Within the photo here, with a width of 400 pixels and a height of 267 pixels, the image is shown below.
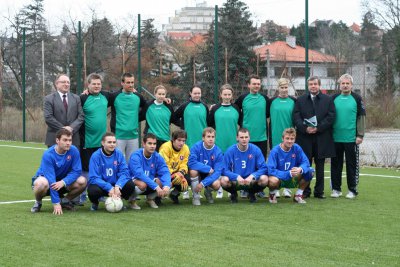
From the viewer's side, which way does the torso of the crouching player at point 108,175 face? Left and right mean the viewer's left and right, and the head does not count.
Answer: facing the viewer

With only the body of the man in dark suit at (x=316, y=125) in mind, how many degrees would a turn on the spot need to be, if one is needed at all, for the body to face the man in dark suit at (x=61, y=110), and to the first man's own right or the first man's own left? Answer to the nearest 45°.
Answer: approximately 90° to the first man's own right

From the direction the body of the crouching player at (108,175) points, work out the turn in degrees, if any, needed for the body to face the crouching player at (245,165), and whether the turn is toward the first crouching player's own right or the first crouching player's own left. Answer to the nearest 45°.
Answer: approximately 90° to the first crouching player's own left

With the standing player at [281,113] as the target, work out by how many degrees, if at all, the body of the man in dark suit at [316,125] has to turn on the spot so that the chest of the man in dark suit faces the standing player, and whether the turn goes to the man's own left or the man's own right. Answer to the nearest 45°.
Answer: approximately 90° to the man's own right

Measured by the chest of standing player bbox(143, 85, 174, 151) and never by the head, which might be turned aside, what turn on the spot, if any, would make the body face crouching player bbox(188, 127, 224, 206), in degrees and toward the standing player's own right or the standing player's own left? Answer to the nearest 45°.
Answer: approximately 45° to the standing player's own left

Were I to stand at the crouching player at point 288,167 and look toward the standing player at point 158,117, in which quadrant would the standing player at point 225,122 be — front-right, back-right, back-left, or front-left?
front-right

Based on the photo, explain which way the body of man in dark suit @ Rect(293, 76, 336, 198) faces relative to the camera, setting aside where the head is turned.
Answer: toward the camera

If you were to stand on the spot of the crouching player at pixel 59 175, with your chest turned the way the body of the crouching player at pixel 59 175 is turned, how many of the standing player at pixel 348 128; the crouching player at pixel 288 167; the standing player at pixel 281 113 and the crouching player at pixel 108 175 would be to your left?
4

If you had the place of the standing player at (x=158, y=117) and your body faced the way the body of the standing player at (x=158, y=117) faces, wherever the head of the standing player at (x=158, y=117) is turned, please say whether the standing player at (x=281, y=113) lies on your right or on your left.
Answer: on your left

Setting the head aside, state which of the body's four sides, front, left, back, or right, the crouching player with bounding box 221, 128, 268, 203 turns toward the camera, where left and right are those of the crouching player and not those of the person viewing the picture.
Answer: front

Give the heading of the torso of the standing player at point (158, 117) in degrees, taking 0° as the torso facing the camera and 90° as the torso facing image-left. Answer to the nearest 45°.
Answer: approximately 0°
